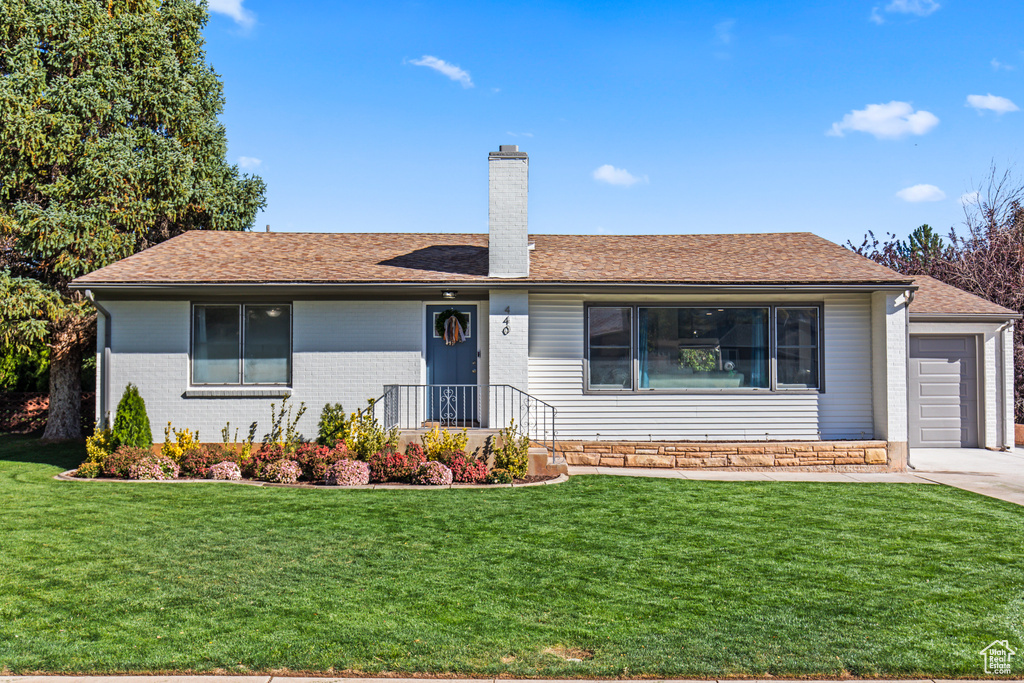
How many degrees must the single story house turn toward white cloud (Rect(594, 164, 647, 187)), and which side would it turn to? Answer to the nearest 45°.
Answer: approximately 180°

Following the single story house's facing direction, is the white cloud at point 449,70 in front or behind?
behind

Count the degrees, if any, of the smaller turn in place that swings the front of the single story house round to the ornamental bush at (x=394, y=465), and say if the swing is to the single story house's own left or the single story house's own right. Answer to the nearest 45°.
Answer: approximately 45° to the single story house's own right

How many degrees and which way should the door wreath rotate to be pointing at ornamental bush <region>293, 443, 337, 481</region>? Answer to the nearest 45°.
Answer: approximately 45° to its right

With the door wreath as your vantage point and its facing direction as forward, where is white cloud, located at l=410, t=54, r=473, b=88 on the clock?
The white cloud is roughly at 6 o'clock from the door wreath.

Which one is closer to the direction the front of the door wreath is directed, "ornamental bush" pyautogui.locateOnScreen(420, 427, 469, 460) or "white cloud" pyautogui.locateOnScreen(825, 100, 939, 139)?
the ornamental bush

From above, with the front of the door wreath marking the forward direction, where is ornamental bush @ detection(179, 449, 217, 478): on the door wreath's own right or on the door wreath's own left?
on the door wreath's own right

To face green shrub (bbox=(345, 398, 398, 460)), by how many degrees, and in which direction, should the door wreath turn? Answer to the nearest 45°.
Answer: approximately 45° to its right
